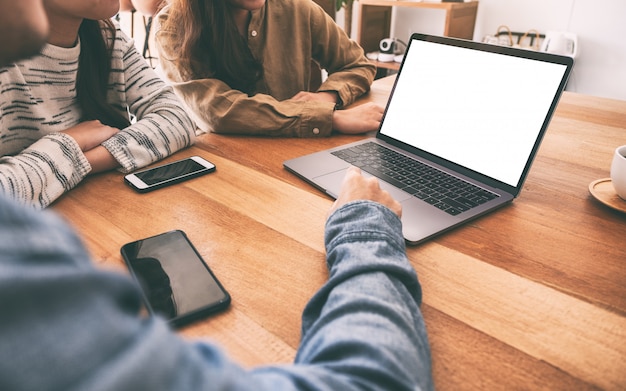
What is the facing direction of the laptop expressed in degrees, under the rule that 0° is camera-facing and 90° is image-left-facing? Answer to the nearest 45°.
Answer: approximately 45°

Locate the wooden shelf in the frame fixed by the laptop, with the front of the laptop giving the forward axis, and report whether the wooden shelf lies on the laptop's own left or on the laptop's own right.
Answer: on the laptop's own right

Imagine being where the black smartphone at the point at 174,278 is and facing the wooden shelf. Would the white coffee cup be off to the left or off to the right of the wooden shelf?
right

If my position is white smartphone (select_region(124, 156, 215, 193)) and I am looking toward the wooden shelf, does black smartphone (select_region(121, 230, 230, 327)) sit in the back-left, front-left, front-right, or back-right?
back-right
